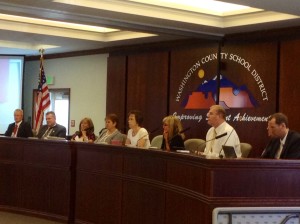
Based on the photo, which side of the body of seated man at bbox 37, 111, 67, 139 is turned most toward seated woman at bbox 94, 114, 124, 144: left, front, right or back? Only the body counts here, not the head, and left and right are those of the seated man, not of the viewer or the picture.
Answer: left

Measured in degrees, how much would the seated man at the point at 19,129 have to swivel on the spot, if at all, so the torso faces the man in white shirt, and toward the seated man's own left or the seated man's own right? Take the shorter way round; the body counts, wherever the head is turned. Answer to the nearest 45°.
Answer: approximately 90° to the seated man's own left

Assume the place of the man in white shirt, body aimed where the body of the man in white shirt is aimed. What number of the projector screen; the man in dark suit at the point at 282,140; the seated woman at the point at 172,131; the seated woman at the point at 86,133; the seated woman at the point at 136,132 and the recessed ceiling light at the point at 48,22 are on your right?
5

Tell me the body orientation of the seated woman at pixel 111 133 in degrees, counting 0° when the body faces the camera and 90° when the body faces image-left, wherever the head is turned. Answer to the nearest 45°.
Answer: approximately 45°

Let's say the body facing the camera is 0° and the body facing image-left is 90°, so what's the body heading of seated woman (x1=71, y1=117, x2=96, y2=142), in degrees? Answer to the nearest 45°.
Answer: approximately 45°

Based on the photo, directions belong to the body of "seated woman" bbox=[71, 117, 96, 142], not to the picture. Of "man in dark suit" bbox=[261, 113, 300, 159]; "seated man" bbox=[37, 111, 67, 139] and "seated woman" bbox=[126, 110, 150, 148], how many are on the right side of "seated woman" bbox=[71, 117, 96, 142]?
1

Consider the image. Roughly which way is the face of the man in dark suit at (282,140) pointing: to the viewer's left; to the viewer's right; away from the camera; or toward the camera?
to the viewer's left

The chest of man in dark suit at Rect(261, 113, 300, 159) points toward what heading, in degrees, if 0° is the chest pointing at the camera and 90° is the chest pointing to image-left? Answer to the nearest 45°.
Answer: approximately 45°

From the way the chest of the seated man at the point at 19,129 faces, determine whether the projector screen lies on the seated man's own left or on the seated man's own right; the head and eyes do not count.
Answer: on the seated man's own right

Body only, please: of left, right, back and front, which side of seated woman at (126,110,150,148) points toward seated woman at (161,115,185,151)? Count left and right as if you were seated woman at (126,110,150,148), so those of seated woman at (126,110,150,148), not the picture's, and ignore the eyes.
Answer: left
